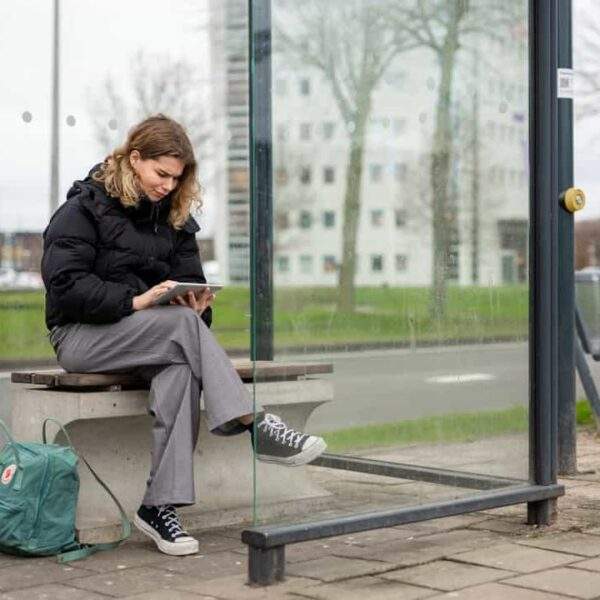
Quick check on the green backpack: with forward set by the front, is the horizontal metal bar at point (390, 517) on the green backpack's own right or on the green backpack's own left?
on the green backpack's own left

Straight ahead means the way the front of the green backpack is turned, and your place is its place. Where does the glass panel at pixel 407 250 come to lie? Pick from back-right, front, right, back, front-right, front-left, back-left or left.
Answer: back-left

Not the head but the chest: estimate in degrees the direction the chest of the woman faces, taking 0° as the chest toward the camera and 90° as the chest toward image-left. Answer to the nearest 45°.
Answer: approximately 315°

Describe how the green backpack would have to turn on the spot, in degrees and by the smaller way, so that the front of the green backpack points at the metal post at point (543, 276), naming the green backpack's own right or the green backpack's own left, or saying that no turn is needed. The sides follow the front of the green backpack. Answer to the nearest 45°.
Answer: approximately 135° to the green backpack's own left

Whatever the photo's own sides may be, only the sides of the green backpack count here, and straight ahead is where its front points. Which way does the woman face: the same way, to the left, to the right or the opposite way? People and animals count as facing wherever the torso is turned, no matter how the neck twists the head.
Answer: to the left

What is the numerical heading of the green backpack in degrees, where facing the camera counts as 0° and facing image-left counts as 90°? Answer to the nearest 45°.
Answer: approximately 45°
